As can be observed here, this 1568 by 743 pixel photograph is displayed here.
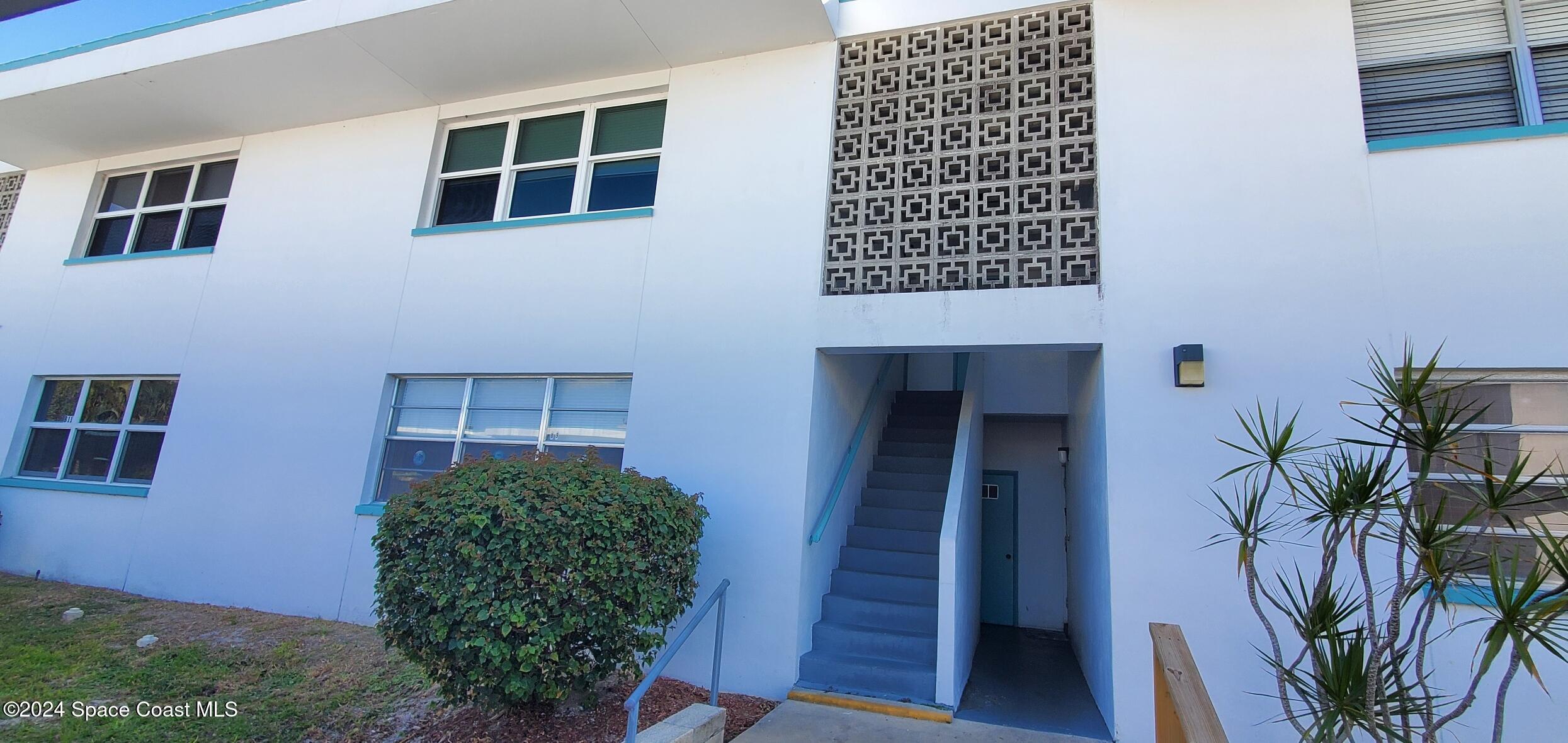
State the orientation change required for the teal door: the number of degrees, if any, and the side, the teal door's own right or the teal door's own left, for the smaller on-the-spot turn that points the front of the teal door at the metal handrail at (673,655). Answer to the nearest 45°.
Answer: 0° — it already faces it

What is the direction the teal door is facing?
toward the camera

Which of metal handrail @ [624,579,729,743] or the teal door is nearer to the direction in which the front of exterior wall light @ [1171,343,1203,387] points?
the metal handrail

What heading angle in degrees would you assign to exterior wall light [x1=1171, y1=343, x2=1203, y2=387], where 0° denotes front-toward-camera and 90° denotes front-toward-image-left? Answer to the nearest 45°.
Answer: approximately 0°

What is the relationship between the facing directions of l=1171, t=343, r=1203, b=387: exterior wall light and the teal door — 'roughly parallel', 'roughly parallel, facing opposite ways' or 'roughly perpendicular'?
roughly parallel

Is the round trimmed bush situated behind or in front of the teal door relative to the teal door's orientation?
in front

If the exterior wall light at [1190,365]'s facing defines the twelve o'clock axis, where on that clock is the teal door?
The teal door is roughly at 5 o'clock from the exterior wall light.

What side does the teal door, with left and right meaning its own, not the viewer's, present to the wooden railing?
front

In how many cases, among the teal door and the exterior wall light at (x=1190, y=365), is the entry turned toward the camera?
2

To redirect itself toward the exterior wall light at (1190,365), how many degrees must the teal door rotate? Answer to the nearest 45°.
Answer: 0° — it already faces it
